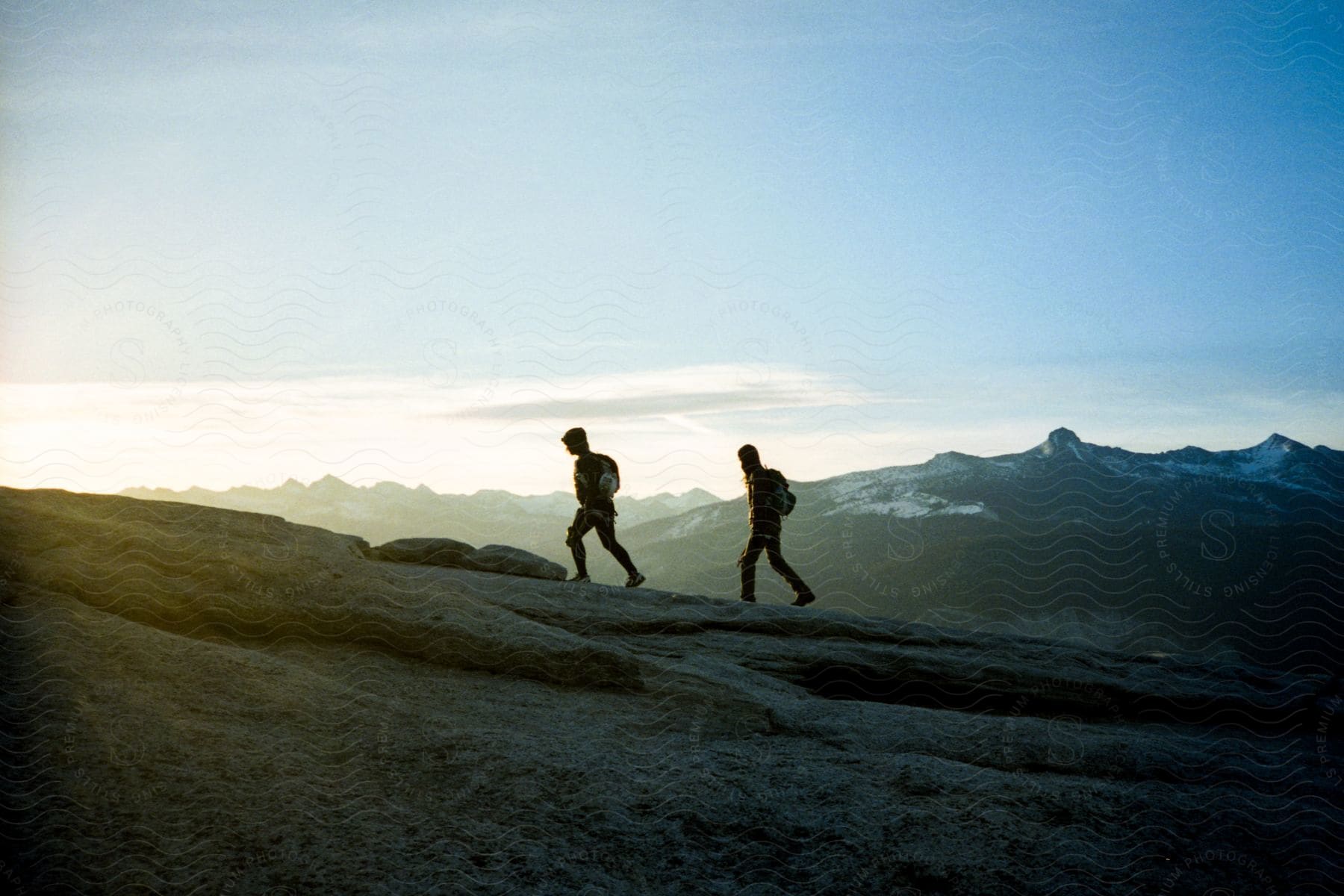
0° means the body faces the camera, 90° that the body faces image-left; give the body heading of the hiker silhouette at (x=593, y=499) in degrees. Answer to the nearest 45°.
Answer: approximately 90°
